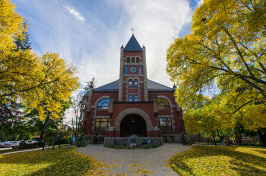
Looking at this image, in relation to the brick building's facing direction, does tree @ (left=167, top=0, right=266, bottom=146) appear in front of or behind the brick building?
in front

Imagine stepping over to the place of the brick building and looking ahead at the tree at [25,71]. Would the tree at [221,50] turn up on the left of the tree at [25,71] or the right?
left

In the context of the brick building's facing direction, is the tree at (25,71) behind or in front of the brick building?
in front

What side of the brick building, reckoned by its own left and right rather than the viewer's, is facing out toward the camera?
front
